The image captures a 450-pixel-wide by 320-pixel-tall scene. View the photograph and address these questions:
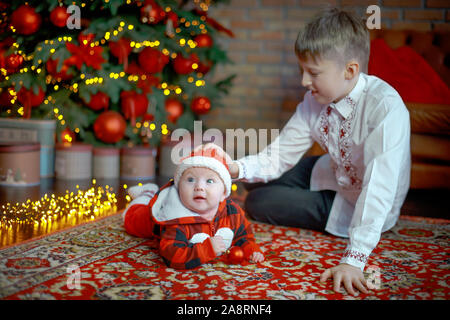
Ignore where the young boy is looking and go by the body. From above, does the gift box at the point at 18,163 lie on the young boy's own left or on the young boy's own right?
on the young boy's own right

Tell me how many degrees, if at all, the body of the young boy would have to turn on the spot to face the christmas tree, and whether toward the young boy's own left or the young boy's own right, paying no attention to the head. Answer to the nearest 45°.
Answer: approximately 90° to the young boy's own right

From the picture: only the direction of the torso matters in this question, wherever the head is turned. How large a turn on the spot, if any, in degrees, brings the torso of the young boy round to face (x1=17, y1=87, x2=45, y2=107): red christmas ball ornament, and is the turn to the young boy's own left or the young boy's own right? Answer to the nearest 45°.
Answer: approximately 90° to the young boy's own right

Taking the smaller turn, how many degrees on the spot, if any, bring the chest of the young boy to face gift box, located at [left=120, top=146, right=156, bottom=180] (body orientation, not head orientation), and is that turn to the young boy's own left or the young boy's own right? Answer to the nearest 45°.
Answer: approximately 90° to the young boy's own right

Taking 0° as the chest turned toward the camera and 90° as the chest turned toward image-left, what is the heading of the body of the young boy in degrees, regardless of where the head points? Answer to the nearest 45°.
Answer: approximately 45°
